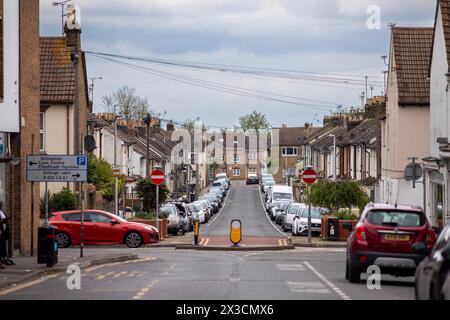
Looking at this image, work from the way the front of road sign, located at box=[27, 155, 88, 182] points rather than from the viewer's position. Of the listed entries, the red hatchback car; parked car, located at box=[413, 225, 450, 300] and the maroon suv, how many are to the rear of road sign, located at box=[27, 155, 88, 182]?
1

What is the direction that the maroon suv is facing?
away from the camera

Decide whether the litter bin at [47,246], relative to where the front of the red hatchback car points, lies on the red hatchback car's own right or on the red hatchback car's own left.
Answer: on the red hatchback car's own right

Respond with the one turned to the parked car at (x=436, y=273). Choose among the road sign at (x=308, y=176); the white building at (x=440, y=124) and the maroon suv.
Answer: the road sign

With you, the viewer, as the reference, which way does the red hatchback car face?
facing to the right of the viewer

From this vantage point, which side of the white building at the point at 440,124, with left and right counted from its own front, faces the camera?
left

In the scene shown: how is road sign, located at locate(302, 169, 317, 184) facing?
toward the camera

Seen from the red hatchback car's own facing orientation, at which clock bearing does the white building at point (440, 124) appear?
The white building is roughly at 12 o'clock from the red hatchback car.

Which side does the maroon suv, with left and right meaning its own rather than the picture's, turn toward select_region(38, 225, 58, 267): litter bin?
left

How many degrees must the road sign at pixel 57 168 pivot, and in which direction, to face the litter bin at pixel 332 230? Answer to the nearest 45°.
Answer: approximately 135° to its left

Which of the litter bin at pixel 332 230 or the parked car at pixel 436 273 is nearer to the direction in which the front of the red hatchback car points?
the litter bin

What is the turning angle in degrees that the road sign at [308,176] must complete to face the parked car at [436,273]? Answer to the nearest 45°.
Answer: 0° — it already faces it
